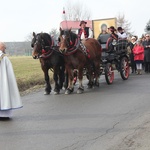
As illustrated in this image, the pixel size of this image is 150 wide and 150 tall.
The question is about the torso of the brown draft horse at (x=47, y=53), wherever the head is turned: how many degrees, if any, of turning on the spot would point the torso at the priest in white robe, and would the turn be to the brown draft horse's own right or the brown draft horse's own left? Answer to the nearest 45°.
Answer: approximately 45° to the brown draft horse's own left

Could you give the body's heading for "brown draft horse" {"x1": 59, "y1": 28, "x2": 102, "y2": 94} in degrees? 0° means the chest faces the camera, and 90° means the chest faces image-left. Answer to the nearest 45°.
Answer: approximately 45°

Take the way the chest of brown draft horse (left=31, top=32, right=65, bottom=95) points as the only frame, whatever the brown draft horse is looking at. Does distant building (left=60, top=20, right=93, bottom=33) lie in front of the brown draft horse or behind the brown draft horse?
behind

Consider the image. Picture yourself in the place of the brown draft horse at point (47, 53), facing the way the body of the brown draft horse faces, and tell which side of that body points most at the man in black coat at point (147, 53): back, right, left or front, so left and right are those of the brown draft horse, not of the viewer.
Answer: back
